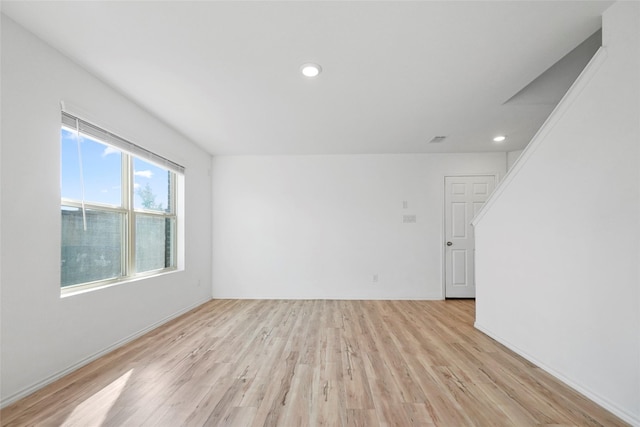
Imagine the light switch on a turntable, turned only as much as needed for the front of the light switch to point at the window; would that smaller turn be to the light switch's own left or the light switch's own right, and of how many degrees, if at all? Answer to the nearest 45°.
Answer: approximately 45° to the light switch's own right

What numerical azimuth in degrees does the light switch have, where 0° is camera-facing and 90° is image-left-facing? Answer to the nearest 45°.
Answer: approximately 0°

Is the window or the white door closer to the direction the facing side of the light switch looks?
the window

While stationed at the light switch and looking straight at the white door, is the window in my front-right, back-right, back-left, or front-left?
back-right

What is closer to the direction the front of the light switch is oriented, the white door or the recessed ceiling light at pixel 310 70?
the recessed ceiling light

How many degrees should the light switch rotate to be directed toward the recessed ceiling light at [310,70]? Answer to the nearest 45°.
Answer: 0° — it already faces it

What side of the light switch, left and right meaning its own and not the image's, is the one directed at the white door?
left
